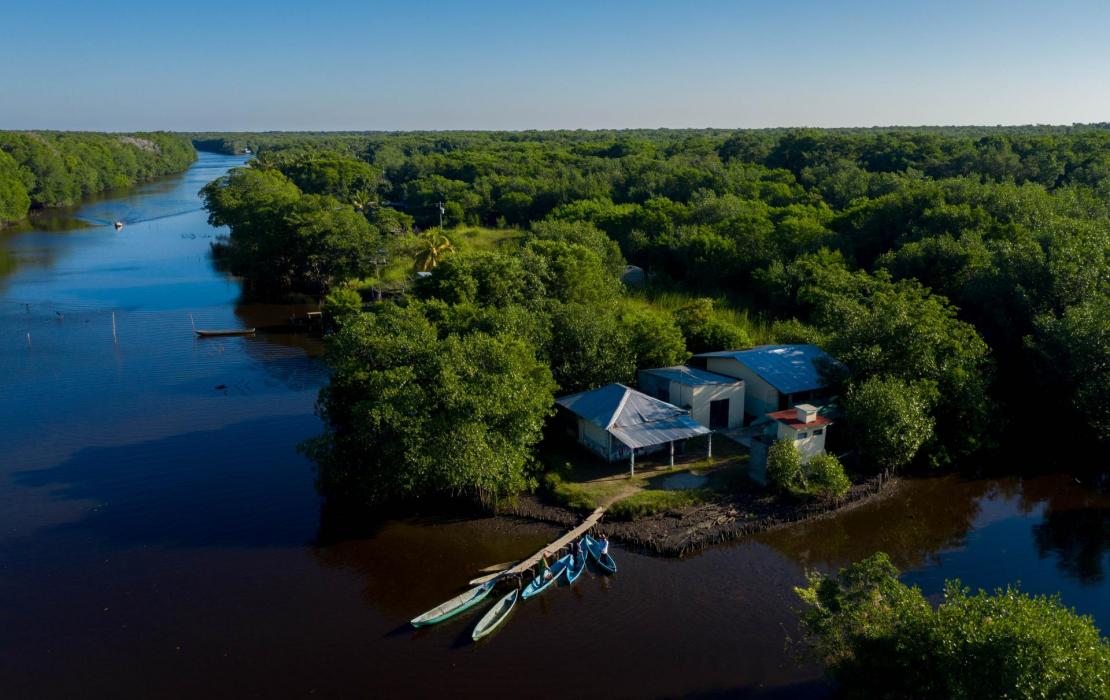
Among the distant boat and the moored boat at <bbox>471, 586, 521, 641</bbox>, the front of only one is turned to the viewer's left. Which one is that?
the distant boat

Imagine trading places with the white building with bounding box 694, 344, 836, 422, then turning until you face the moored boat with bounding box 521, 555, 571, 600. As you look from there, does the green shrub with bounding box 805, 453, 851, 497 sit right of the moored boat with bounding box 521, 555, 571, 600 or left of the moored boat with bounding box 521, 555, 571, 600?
left

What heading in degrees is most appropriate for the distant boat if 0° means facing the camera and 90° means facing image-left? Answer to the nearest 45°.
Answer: approximately 90°

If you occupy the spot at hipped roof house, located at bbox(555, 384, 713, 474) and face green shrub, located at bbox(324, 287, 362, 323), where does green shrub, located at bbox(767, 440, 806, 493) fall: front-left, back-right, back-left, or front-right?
back-right

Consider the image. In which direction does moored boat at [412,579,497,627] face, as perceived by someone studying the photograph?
facing away from the viewer and to the right of the viewer

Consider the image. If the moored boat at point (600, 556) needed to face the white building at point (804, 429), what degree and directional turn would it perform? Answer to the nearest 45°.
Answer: approximately 90° to its right

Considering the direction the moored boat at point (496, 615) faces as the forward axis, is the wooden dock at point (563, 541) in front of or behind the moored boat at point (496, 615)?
in front

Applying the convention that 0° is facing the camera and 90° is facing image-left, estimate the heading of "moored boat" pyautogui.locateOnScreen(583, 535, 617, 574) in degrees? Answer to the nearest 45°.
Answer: approximately 135°

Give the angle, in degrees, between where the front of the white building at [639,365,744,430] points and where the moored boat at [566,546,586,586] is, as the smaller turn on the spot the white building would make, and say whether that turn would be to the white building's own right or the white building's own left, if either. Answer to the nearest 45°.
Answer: approximately 45° to the white building's own right

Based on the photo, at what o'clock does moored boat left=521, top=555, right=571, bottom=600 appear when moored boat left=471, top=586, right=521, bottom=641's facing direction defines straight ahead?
moored boat left=521, top=555, right=571, bottom=600 is roughly at 12 o'clock from moored boat left=471, top=586, right=521, bottom=641.

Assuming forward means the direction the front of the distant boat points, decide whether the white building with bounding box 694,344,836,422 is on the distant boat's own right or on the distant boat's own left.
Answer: on the distant boat's own left

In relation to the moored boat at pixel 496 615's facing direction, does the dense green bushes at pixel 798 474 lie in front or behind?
in front

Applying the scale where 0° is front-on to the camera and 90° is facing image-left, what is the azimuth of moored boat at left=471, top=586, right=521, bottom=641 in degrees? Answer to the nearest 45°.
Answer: approximately 225°
